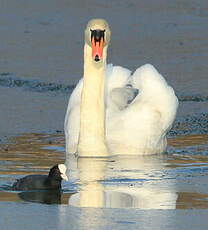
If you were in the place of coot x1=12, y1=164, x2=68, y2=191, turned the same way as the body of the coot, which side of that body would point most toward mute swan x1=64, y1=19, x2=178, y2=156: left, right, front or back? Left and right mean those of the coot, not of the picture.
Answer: left

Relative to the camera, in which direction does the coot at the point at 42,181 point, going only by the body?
to the viewer's right
